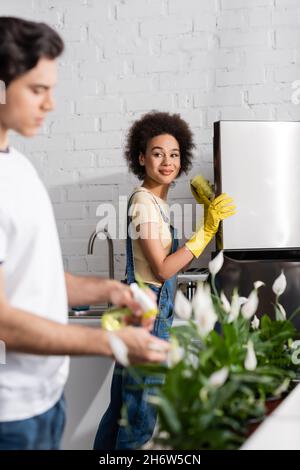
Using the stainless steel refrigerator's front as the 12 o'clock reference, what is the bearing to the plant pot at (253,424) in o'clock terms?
The plant pot is roughly at 12 o'clock from the stainless steel refrigerator.

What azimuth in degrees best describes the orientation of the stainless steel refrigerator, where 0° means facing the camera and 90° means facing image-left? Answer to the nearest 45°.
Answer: approximately 0°

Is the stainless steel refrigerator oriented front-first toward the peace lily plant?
yes

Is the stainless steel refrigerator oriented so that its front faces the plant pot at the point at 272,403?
yes
